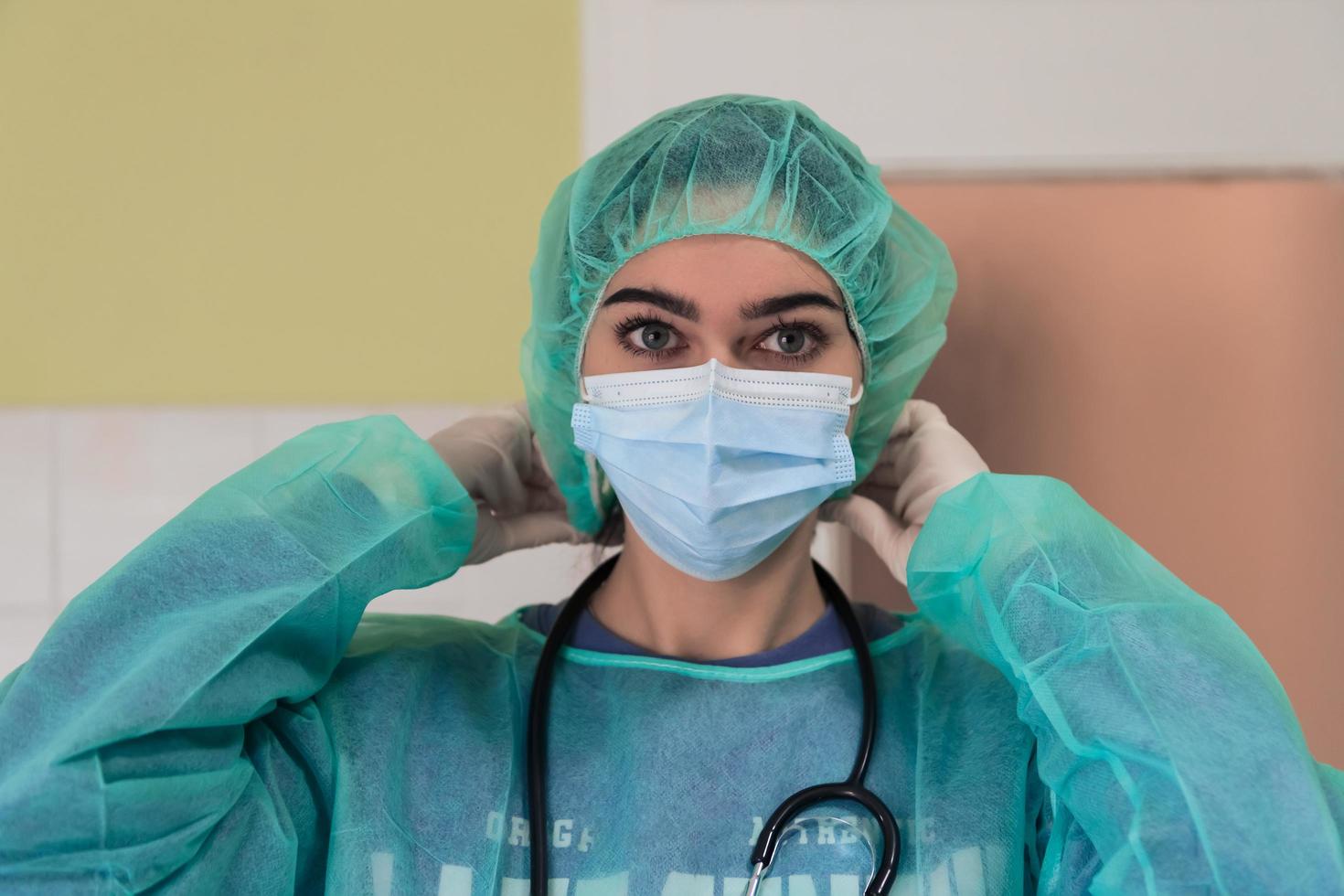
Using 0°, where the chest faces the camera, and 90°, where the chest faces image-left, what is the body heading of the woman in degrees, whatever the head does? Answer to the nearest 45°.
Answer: approximately 0°
